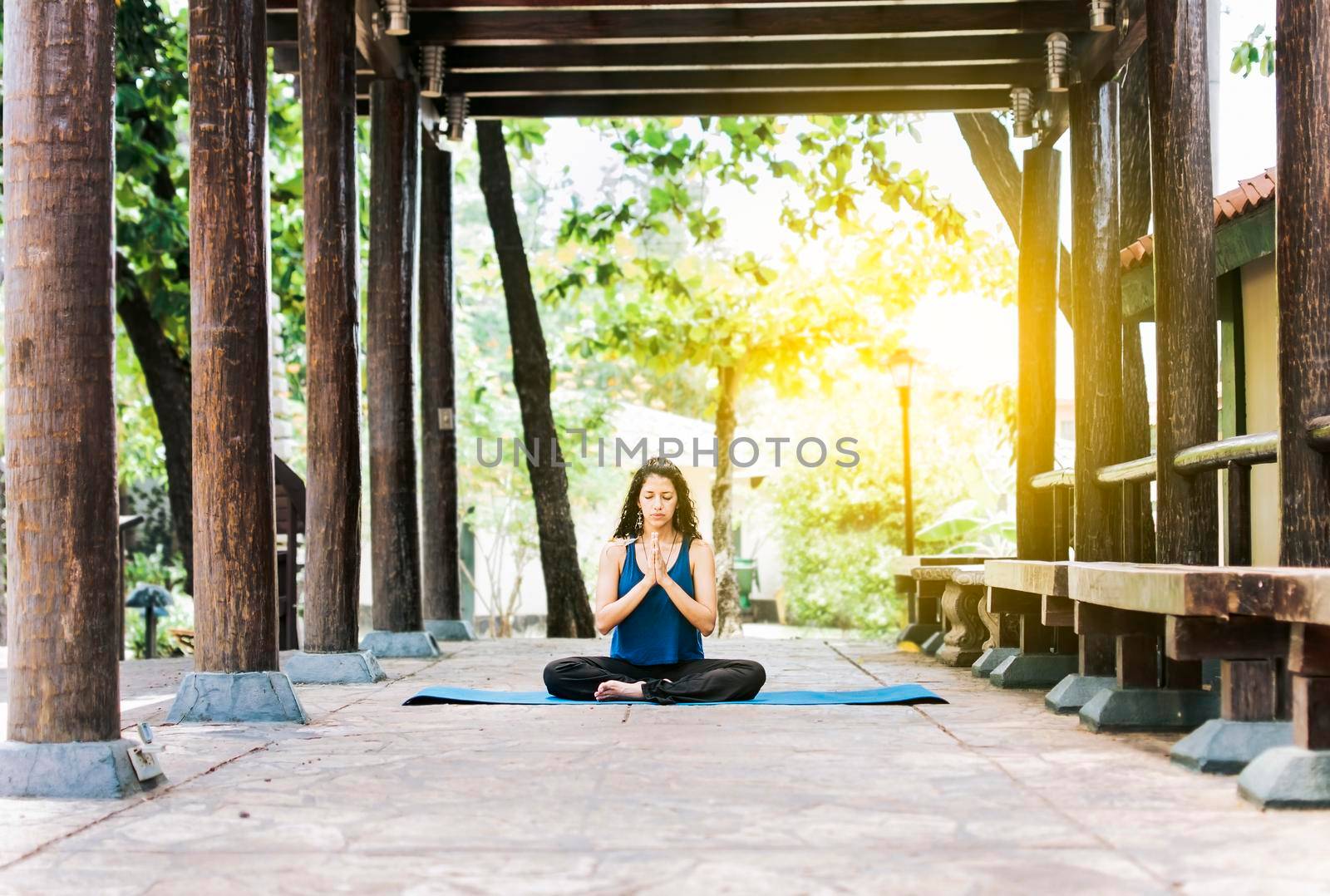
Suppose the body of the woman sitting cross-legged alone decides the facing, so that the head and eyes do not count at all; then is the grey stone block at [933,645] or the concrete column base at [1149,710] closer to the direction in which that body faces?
the concrete column base

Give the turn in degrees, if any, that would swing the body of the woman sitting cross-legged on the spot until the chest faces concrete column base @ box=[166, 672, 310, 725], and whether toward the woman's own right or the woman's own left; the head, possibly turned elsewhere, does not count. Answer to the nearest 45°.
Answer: approximately 45° to the woman's own right

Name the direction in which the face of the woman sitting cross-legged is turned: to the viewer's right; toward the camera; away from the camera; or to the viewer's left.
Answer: toward the camera

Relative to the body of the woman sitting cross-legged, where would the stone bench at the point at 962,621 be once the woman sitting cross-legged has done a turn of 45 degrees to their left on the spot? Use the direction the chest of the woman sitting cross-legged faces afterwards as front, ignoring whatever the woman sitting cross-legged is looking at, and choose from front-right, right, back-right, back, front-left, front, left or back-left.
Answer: left

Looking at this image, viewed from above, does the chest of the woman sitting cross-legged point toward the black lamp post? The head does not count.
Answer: no

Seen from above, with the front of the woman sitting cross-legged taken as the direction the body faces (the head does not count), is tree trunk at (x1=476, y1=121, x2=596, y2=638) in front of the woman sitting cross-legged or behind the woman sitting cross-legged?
behind

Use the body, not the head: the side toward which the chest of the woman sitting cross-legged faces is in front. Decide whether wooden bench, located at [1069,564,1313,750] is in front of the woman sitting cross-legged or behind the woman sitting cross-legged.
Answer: in front

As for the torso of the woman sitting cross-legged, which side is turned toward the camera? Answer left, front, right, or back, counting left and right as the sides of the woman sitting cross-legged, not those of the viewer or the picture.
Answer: front

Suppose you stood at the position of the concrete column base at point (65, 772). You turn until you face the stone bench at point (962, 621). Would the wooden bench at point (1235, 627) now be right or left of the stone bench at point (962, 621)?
right

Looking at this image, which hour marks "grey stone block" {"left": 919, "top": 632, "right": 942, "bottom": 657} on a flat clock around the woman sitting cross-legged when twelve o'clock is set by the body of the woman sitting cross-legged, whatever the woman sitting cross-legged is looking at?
The grey stone block is roughly at 7 o'clock from the woman sitting cross-legged.

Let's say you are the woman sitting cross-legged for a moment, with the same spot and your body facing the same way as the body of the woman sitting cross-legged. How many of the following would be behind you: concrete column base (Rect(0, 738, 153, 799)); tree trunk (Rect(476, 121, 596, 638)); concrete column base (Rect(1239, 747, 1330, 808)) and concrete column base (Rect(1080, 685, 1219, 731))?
1

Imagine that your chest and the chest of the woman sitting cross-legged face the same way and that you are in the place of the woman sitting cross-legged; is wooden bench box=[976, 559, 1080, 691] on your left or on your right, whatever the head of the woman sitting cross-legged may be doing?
on your left

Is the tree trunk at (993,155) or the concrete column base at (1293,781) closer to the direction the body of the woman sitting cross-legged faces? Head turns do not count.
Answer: the concrete column base

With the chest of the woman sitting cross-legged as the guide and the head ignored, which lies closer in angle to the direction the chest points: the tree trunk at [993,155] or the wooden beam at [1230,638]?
the wooden beam
